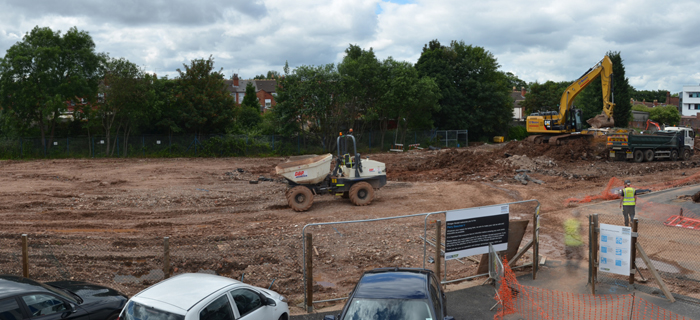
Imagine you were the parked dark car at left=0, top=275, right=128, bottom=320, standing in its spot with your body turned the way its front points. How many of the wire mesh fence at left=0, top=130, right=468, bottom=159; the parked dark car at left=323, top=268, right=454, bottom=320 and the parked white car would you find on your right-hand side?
2

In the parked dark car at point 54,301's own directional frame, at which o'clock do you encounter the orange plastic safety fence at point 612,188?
The orange plastic safety fence is roughly at 1 o'clock from the parked dark car.

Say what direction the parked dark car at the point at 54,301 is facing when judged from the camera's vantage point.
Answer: facing away from the viewer and to the right of the viewer

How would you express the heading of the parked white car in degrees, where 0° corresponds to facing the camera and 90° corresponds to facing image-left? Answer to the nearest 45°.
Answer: approximately 225°
